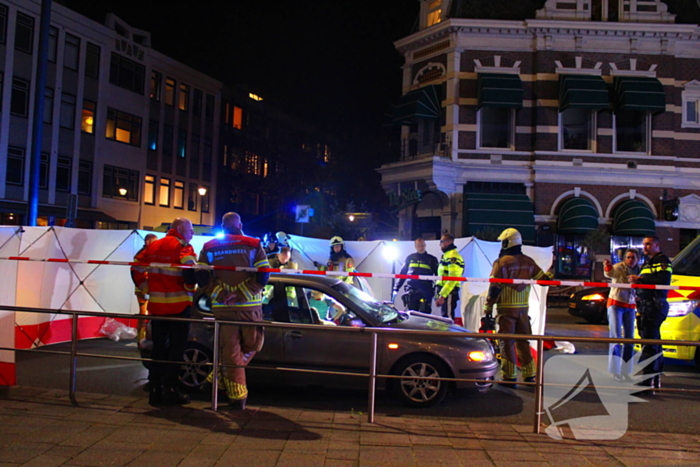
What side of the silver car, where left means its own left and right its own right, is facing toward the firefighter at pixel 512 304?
front

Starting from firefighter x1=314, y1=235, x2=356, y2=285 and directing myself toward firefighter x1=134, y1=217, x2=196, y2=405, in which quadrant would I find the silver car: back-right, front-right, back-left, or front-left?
front-left

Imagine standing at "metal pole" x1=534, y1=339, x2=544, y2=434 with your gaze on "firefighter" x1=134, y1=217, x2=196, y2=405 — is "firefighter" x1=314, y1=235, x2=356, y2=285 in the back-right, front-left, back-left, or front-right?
front-right

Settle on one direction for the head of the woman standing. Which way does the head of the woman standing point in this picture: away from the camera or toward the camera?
toward the camera

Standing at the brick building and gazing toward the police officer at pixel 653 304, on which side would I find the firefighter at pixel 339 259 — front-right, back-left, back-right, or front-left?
front-right

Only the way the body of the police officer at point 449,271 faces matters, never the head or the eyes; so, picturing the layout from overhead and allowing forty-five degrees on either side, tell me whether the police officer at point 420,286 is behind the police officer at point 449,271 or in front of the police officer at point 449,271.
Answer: in front

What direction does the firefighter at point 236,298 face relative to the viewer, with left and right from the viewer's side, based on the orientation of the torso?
facing away from the viewer

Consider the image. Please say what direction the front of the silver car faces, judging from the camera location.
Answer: facing to the right of the viewer

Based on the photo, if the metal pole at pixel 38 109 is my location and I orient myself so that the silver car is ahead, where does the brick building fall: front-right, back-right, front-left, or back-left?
front-left

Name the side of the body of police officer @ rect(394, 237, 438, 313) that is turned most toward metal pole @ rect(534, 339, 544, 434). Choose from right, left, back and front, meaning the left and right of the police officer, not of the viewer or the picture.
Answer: front

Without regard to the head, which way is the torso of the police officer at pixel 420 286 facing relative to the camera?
toward the camera

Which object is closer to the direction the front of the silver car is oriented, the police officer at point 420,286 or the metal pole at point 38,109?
the police officer

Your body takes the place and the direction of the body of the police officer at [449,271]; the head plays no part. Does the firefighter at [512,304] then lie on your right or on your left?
on your left

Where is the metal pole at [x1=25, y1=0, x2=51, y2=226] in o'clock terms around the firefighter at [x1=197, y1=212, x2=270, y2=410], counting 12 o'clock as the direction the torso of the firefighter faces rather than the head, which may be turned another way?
The metal pole is roughly at 11 o'clock from the firefighter.

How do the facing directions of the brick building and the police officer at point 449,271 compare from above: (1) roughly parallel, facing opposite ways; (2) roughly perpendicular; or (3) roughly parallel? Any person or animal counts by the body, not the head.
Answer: roughly perpendicular

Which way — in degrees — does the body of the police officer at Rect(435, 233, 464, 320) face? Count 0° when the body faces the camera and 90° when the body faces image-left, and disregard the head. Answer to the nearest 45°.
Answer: approximately 90°

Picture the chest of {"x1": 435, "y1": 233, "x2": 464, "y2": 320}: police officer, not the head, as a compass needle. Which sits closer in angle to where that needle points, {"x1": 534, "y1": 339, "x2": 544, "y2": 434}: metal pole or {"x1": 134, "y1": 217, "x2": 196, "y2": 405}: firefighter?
the firefighter

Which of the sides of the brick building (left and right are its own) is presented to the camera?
front

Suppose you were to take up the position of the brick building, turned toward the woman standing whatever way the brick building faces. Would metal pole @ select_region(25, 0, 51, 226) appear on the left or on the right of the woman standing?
right

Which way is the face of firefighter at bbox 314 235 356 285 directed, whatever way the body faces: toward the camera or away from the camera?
toward the camera

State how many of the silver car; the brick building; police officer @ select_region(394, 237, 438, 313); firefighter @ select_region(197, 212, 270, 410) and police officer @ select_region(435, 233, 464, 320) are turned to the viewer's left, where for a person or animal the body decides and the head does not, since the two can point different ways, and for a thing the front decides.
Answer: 1

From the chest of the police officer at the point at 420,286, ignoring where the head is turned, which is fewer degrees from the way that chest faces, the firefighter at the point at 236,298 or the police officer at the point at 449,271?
the firefighter

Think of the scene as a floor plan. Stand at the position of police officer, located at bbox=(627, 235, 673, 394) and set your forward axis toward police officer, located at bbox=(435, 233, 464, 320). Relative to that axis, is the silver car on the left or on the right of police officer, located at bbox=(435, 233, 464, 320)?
left
